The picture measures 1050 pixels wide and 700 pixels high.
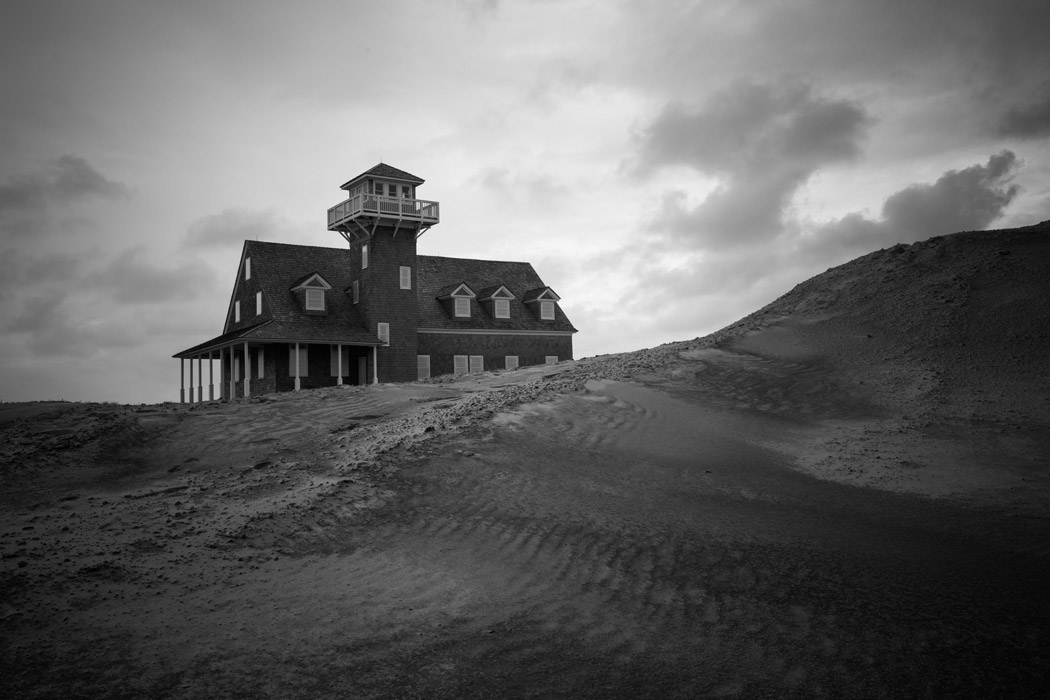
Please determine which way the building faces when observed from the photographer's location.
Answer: facing the viewer and to the right of the viewer
